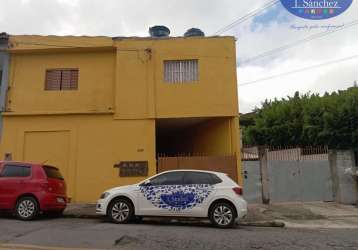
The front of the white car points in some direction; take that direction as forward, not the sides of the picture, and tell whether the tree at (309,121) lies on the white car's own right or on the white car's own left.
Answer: on the white car's own right

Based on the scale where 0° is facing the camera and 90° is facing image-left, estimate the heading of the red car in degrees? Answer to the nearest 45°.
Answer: approximately 135°

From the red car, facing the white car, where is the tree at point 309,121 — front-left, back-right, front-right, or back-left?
front-left

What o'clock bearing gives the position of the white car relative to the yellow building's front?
The white car is roughly at 11 o'clock from the yellow building.

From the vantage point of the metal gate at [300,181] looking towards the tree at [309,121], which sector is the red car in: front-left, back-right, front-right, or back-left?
back-left

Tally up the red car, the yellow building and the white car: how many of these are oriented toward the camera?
1

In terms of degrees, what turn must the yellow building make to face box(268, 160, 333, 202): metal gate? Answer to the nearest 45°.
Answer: approximately 90° to its left

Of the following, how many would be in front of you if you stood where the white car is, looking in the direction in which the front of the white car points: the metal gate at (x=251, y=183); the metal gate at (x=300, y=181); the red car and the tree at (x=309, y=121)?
1

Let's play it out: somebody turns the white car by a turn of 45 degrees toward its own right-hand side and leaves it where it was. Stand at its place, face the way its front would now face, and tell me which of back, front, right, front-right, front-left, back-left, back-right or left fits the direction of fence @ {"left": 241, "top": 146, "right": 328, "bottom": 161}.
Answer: right

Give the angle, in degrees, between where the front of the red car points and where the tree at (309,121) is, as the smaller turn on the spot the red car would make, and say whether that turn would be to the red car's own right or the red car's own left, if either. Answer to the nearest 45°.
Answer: approximately 135° to the red car's own right

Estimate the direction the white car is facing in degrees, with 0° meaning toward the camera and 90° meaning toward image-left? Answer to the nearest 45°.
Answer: approximately 90°

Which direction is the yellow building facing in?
toward the camera

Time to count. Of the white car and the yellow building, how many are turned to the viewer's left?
1

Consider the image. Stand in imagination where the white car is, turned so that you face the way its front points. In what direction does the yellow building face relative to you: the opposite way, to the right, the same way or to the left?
to the left

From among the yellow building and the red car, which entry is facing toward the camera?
the yellow building

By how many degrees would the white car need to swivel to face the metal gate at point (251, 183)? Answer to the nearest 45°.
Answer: approximately 135° to its right

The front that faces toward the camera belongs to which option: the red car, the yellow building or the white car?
the yellow building

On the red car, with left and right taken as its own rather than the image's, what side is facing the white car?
back

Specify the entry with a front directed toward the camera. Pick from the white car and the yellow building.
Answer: the yellow building

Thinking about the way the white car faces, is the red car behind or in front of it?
in front

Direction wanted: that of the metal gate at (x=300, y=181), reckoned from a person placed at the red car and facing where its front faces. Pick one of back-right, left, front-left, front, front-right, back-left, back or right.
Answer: back-right
